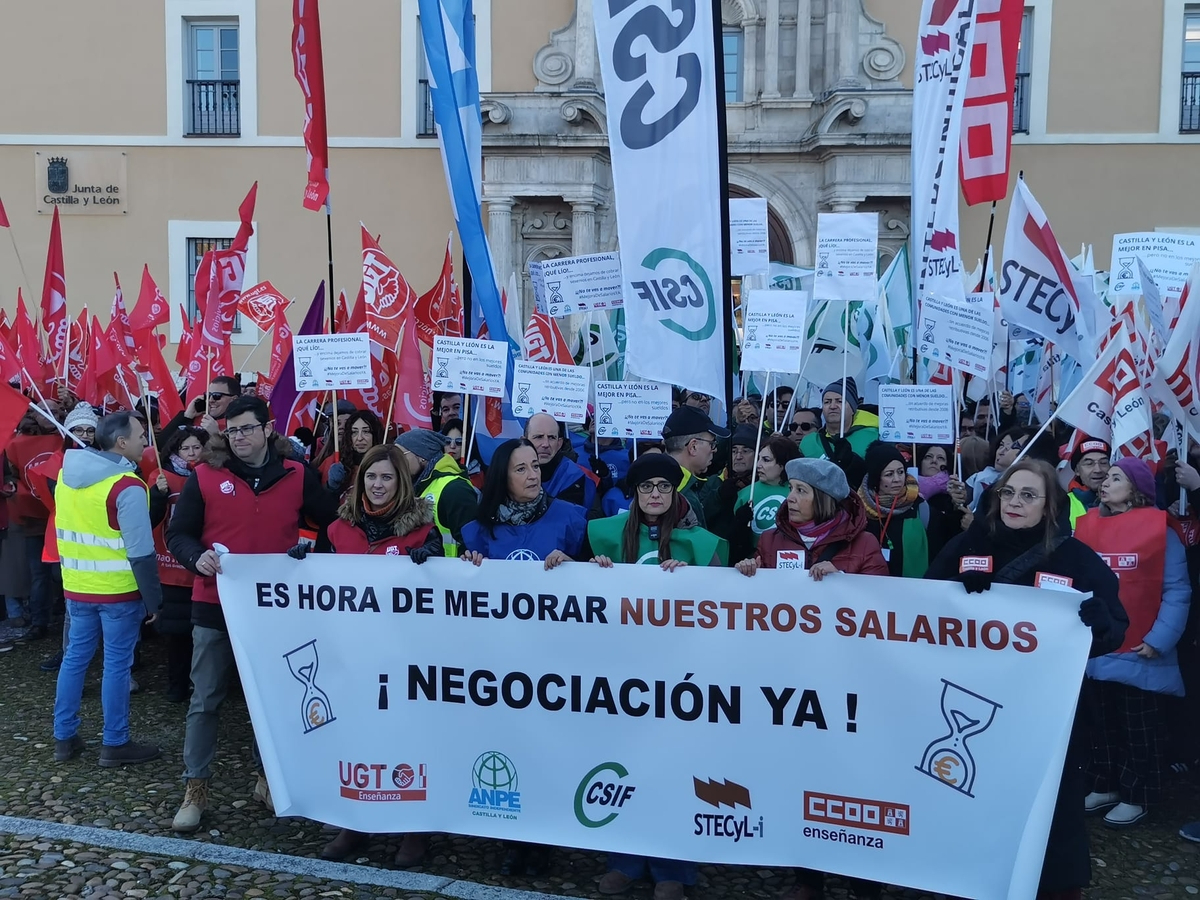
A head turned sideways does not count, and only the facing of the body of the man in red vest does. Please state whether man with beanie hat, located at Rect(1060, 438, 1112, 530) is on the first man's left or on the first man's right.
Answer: on the first man's left

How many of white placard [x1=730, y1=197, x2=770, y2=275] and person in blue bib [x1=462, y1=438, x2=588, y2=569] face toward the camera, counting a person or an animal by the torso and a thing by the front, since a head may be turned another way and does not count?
2

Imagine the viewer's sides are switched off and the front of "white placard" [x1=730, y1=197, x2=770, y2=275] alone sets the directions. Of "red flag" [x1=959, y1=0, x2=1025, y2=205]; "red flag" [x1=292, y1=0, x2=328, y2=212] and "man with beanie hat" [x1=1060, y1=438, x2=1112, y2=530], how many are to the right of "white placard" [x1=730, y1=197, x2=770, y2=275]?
1

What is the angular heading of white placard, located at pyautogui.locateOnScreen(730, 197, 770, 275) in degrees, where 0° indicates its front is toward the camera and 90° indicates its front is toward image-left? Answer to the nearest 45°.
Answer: approximately 0°

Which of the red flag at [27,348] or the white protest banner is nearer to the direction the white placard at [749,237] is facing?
the white protest banner

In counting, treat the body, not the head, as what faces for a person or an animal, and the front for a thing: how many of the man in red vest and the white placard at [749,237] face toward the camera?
2

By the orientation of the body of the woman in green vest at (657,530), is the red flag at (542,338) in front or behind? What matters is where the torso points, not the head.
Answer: behind

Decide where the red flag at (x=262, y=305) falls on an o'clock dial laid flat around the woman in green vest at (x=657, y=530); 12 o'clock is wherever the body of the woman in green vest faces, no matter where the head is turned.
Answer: The red flag is roughly at 5 o'clock from the woman in green vest.
